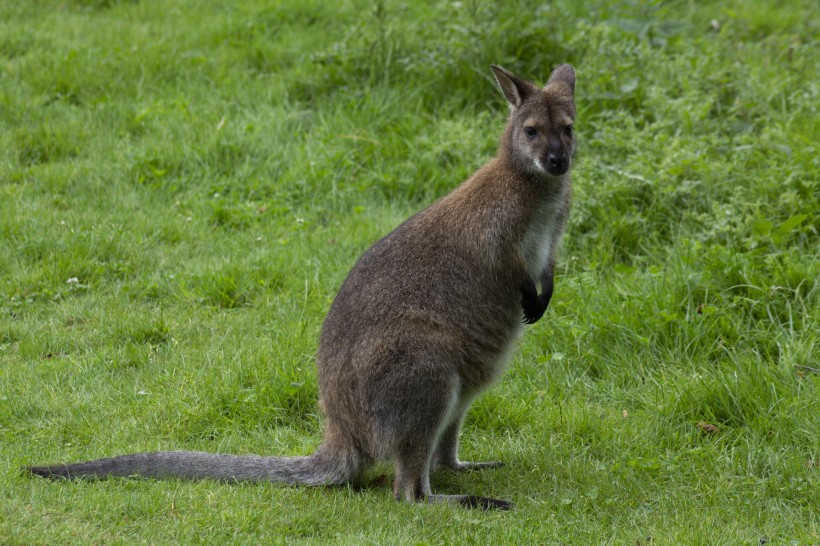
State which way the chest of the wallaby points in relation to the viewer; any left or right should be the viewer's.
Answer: facing to the right of the viewer
